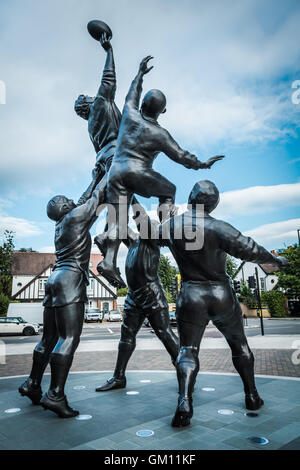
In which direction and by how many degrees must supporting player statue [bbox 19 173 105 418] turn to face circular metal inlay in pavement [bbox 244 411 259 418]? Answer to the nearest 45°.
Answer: approximately 90° to its right

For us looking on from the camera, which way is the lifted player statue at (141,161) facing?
facing away from the viewer and to the right of the viewer

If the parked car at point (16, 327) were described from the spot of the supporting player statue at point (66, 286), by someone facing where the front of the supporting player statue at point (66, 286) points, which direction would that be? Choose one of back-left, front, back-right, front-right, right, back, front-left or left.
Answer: front-left

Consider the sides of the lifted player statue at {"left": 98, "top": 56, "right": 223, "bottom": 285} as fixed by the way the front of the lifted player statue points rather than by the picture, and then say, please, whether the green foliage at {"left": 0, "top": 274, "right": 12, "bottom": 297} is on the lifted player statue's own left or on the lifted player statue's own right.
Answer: on the lifted player statue's own left

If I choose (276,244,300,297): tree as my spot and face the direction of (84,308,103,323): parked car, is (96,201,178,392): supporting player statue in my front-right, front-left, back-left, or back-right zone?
front-left

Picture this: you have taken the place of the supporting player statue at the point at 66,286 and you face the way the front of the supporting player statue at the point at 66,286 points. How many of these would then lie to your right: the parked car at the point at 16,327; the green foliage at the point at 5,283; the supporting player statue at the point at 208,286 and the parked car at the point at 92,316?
1

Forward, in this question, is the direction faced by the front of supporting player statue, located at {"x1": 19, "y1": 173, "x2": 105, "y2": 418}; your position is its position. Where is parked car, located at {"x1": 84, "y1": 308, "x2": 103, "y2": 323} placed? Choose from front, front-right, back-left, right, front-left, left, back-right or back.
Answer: front-left

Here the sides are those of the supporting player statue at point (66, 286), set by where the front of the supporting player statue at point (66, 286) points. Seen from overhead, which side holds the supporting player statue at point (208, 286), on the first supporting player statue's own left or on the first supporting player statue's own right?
on the first supporting player statue's own right

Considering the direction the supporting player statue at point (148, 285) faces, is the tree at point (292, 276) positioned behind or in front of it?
behind

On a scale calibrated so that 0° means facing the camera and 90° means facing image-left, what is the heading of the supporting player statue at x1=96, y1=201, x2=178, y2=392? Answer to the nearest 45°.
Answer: approximately 45°
